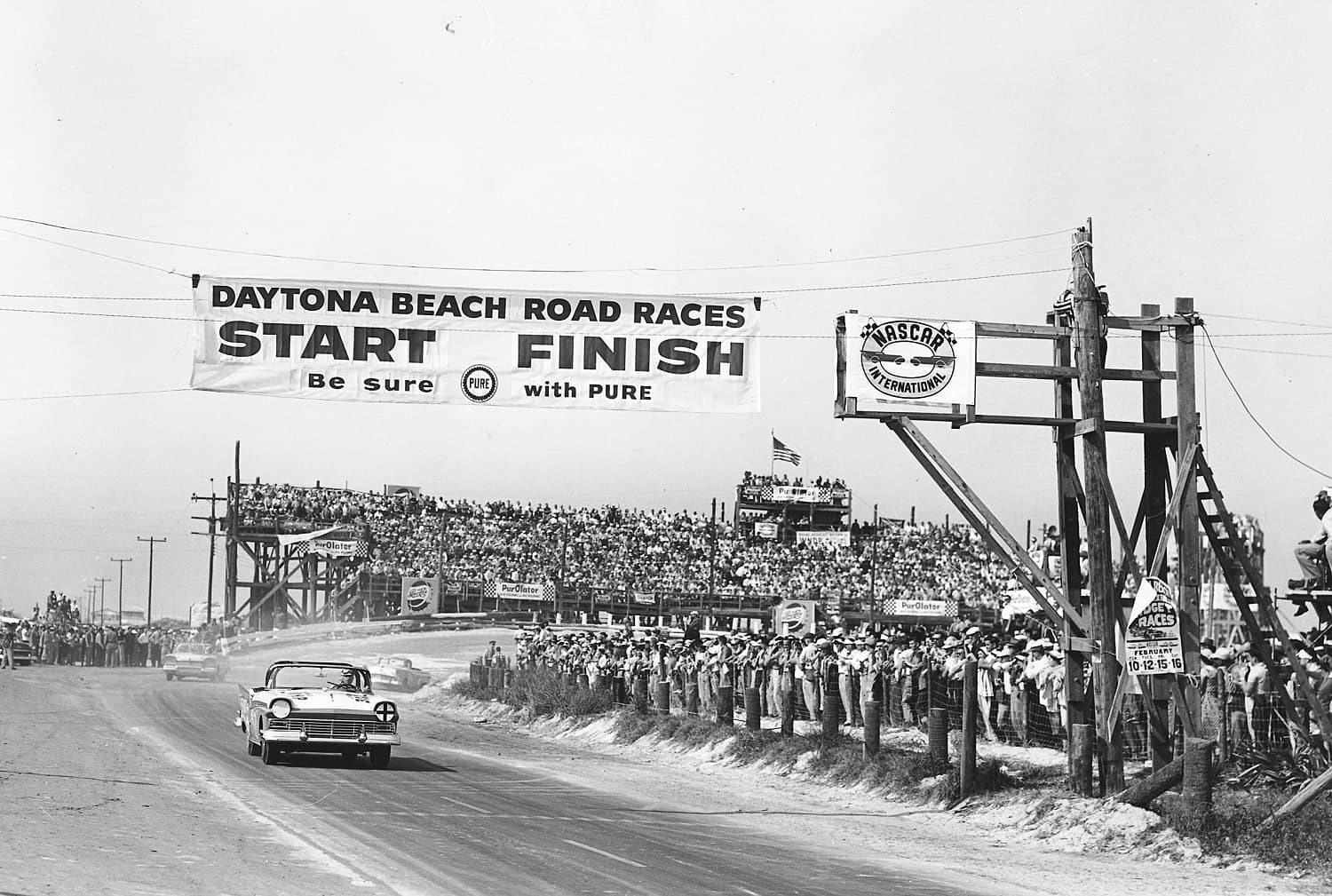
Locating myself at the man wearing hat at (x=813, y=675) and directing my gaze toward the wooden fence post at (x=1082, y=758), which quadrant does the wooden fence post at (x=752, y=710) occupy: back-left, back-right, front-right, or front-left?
front-right

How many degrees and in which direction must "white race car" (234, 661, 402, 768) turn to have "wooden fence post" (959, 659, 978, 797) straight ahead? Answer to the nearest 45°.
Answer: approximately 45° to its left

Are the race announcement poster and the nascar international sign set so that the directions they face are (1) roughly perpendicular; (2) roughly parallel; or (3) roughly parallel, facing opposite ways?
roughly parallel

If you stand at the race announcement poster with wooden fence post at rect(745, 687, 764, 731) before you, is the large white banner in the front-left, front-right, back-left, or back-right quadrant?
front-left

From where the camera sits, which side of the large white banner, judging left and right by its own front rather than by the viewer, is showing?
front

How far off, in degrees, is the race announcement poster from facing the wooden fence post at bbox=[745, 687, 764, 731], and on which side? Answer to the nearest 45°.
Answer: approximately 135° to its right

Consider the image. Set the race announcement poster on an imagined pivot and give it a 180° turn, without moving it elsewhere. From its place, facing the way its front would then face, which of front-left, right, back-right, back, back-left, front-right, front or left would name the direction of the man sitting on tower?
front-right

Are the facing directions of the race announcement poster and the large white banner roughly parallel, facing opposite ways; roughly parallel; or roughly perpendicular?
roughly parallel

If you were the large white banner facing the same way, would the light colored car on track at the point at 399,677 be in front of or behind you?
behind

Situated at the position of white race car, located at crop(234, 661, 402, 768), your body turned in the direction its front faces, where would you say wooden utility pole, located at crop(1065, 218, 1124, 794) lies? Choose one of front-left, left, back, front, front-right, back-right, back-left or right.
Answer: front-left

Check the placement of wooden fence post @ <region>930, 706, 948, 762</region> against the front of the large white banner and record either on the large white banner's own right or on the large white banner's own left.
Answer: on the large white banner's own left

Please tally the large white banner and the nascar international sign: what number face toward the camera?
2

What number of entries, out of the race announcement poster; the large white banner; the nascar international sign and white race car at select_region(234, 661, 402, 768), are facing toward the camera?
4

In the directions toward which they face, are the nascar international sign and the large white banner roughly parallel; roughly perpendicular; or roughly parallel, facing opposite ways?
roughly parallel

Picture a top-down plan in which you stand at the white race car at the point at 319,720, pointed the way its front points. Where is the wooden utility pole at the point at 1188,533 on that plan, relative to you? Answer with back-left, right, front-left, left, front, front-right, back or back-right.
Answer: front-left

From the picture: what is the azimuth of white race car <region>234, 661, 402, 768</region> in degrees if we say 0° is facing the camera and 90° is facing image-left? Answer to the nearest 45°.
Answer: approximately 0°
